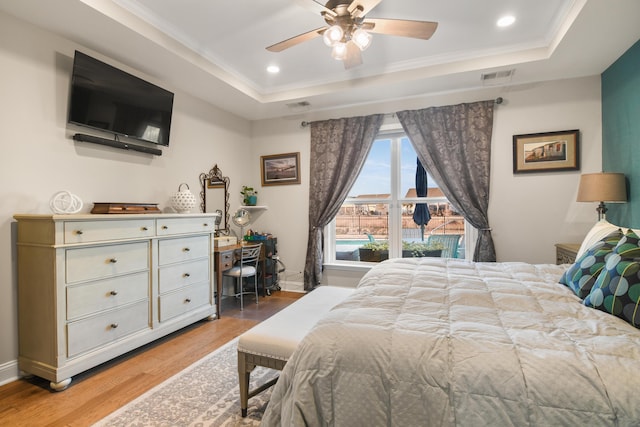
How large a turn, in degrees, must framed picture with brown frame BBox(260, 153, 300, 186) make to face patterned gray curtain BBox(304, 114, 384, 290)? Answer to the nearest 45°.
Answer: approximately 45° to its left

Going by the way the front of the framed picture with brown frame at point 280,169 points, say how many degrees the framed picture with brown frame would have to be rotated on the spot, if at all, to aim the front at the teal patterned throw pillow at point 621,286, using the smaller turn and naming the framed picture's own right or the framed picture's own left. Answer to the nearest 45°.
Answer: approximately 45° to the framed picture's own left

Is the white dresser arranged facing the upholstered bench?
yes
